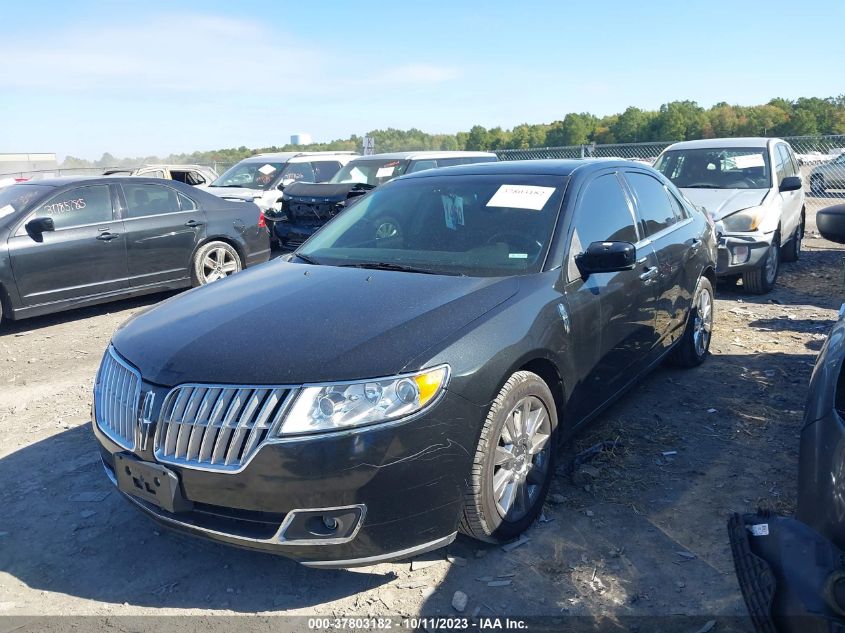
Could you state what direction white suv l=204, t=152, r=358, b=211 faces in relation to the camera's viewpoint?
facing the viewer and to the left of the viewer

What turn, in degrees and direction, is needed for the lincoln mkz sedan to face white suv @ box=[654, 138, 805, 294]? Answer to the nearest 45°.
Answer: approximately 180°

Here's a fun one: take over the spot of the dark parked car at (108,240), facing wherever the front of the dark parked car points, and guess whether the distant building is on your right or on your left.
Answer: on your right

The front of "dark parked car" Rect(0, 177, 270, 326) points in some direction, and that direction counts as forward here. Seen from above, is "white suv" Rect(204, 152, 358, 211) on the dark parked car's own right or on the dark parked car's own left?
on the dark parked car's own right

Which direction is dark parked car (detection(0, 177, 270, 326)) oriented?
to the viewer's left

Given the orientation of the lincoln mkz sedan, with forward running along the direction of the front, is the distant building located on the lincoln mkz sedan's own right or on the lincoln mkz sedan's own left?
on the lincoln mkz sedan's own right

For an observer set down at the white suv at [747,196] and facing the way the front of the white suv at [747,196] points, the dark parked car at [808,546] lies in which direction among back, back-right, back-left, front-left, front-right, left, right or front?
front-left
